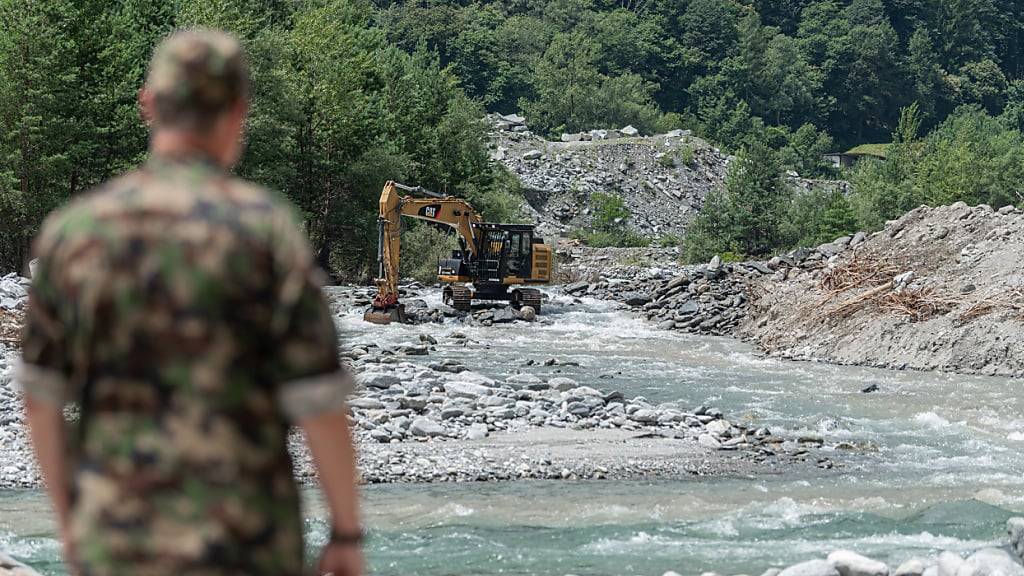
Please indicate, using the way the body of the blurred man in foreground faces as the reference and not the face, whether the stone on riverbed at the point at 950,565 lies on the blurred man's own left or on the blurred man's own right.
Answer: on the blurred man's own right

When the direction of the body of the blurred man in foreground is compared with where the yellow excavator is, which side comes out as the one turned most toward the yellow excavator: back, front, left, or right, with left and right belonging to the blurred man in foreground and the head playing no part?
front

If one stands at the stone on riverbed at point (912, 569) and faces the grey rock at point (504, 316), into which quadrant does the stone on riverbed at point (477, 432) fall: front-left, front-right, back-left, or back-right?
front-left

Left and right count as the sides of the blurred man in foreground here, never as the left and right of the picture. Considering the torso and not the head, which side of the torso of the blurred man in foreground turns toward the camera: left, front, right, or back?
back

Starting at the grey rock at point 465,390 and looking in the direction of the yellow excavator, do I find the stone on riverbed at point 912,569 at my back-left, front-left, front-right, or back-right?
back-right

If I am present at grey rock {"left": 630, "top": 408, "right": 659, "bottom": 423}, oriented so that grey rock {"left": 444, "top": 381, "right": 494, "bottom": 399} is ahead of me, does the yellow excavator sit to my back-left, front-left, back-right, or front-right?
front-right

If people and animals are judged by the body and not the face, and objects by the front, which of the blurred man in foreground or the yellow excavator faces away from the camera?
the blurred man in foreground

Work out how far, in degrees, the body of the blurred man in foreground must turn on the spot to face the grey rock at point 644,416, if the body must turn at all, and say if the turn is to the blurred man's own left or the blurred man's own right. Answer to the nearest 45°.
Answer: approximately 45° to the blurred man's own right

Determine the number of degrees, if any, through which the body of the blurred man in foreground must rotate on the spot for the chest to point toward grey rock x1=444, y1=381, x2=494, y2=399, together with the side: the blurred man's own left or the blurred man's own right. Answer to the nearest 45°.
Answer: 0° — they already face it

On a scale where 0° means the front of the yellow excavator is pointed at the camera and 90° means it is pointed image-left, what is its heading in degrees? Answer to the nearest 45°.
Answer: approximately 45°

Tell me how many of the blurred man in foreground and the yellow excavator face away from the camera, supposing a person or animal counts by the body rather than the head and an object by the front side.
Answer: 1

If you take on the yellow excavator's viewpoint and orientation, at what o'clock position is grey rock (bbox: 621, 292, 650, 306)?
The grey rock is roughly at 6 o'clock from the yellow excavator.

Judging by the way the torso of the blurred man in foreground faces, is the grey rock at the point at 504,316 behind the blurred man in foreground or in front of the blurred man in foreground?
in front

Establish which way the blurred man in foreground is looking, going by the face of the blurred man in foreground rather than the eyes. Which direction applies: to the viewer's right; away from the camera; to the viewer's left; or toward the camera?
away from the camera

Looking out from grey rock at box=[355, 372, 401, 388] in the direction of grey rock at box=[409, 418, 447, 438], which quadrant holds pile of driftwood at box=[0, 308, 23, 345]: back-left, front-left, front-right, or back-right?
back-right
